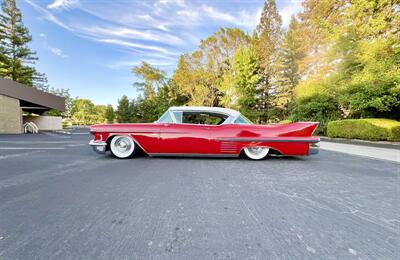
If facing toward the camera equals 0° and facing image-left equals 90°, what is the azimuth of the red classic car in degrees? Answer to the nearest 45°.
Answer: approximately 90°

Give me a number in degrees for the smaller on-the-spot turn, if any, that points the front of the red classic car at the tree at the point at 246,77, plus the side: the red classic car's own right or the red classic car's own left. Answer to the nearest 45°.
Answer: approximately 90° to the red classic car's own right

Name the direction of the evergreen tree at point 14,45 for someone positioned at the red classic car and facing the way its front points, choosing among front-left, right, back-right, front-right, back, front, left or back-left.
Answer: front-right

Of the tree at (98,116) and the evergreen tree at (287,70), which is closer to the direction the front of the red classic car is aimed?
the tree

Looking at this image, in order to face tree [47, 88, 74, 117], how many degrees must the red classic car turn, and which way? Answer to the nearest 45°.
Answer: approximately 45° to its right

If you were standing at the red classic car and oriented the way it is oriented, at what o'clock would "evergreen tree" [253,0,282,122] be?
The evergreen tree is roughly at 4 o'clock from the red classic car.

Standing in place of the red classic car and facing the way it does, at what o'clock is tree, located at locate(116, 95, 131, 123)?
The tree is roughly at 2 o'clock from the red classic car.

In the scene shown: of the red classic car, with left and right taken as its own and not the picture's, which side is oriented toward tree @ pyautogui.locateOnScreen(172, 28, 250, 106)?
right

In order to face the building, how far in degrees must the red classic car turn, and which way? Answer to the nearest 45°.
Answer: approximately 45° to its right

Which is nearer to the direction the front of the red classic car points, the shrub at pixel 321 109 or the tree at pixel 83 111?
the tree

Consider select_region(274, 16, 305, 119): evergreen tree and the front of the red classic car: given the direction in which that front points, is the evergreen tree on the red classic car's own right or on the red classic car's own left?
on the red classic car's own right

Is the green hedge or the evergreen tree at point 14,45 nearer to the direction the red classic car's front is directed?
the evergreen tree
